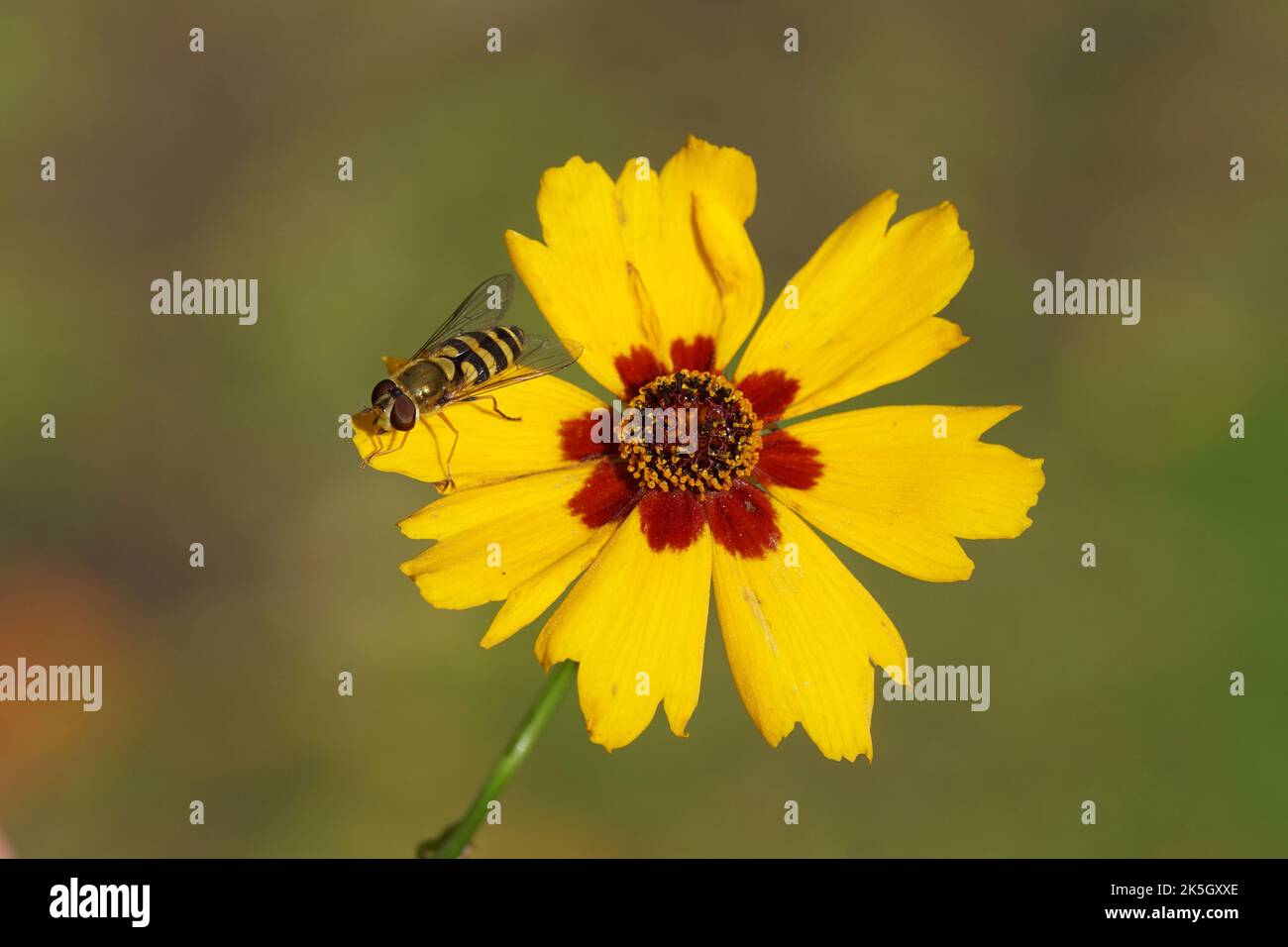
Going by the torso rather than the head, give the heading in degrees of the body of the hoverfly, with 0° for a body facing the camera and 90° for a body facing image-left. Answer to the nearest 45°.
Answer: approximately 45°
